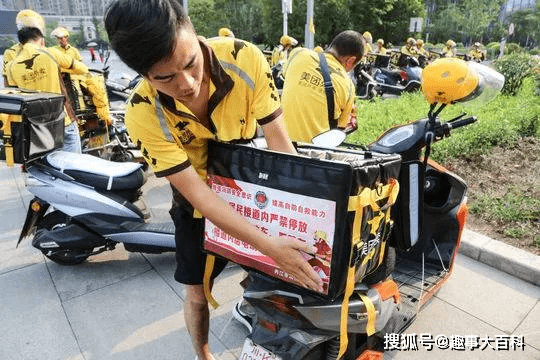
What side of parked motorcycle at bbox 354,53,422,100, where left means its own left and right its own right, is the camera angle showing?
left

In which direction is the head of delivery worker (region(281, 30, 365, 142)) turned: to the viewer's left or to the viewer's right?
to the viewer's right

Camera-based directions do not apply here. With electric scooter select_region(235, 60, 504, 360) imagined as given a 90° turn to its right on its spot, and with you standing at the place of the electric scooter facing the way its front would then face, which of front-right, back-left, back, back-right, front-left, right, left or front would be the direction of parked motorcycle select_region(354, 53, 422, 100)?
back-left

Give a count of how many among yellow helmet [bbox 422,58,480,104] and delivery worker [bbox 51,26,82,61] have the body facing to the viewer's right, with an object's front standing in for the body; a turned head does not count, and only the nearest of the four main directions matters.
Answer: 1

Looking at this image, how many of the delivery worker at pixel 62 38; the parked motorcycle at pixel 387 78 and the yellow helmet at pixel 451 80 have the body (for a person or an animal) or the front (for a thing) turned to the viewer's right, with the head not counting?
1

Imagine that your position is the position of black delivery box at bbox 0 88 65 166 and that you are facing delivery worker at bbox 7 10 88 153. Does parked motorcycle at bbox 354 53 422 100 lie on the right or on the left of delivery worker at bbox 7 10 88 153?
right

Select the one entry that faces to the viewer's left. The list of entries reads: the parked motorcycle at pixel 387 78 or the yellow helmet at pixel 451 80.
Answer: the parked motorcycle

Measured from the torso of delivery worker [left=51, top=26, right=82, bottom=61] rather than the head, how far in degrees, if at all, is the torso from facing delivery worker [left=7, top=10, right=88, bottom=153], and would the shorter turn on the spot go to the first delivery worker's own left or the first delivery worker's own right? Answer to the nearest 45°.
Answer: approximately 45° to the first delivery worker's own left

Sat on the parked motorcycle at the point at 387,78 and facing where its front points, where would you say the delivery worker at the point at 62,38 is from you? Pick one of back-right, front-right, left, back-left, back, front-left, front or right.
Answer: front-left

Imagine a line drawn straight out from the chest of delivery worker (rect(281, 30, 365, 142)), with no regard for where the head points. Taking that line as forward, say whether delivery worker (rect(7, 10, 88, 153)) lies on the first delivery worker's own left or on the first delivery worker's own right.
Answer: on the first delivery worker's own left

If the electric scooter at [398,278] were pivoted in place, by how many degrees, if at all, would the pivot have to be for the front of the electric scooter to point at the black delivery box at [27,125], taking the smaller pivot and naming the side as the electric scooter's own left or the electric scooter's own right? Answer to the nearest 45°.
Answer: approximately 135° to the electric scooter's own left

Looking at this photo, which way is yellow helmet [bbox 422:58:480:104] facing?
to the viewer's right

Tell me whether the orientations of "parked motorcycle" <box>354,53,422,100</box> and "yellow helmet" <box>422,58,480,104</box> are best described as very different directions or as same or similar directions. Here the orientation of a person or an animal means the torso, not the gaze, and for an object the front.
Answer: very different directions

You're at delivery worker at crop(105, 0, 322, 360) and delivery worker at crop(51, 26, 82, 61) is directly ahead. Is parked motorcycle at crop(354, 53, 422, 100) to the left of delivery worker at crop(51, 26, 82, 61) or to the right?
right

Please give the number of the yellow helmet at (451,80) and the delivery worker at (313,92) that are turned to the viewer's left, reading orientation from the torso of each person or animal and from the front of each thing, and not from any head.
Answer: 0
